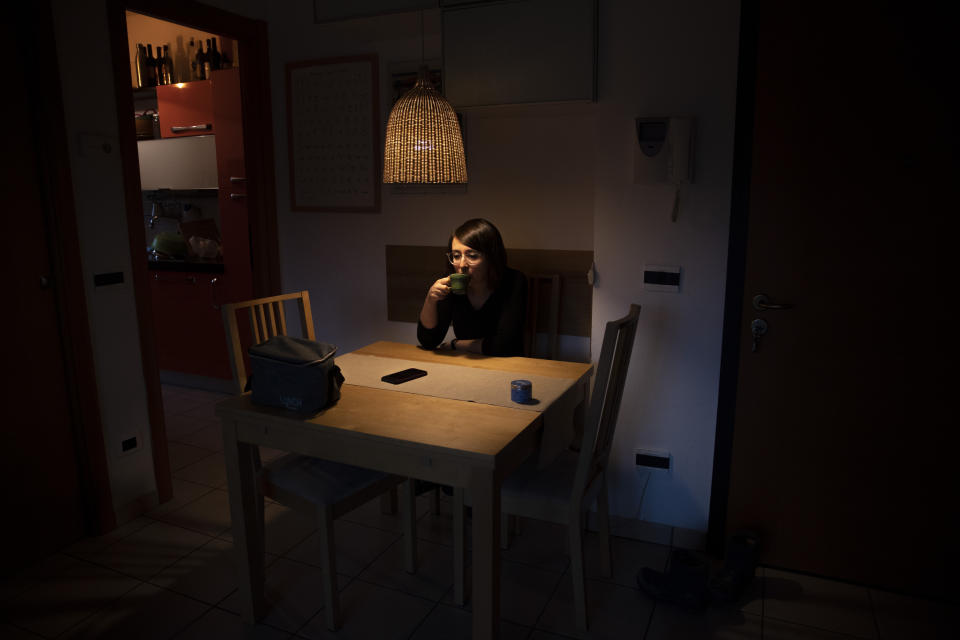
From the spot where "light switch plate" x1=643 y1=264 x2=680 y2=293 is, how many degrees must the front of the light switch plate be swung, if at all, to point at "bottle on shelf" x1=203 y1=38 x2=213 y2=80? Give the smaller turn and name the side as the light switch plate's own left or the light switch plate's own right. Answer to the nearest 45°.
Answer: approximately 135° to the light switch plate's own right

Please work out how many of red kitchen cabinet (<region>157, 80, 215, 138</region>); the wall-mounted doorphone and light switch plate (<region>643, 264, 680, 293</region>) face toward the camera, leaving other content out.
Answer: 3

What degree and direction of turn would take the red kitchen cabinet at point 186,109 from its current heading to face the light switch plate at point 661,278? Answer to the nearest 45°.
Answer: approximately 45° to its left

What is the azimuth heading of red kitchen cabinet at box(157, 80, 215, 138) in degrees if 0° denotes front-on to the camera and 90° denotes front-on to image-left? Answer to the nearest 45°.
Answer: approximately 0°

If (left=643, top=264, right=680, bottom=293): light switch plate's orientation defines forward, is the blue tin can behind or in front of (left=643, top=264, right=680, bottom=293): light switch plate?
in front

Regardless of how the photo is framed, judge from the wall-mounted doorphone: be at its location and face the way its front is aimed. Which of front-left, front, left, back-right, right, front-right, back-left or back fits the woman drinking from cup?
right

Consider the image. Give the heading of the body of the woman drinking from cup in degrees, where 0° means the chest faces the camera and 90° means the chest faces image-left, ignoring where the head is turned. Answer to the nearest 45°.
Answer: approximately 45°
